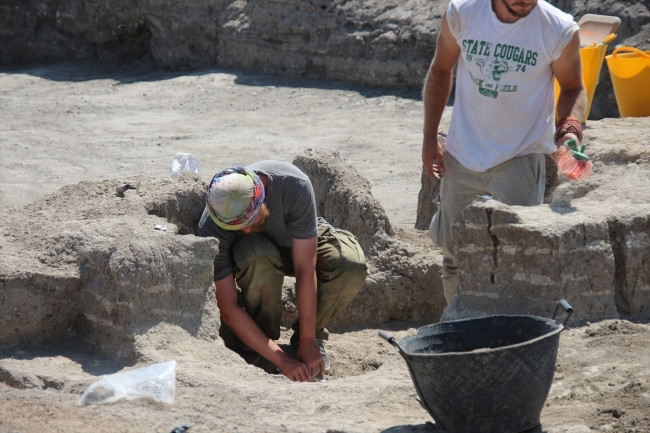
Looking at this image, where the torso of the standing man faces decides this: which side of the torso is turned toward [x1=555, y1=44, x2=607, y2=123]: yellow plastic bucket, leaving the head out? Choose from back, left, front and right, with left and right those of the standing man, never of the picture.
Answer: back

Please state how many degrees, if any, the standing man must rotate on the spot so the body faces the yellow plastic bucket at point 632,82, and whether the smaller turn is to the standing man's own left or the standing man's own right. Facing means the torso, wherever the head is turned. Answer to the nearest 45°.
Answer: approximately 180°

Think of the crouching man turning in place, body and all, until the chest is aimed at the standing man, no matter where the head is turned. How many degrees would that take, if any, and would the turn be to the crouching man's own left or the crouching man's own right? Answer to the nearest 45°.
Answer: approximately 90° to the crouching man's own left

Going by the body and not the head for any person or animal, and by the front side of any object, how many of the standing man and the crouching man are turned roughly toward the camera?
2

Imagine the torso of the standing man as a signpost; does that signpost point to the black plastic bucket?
yes

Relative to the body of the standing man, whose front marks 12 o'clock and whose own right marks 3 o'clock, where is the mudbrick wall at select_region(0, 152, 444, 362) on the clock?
The mudbrick wall is roughly at 2 o'clock from the standing man.

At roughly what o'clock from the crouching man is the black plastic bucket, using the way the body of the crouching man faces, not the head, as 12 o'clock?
The black plastic bucket is roughly at 11 o'clock from the crouching man.

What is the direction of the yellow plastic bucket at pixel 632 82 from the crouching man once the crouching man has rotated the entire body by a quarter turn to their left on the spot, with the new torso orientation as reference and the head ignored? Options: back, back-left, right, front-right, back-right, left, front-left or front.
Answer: front-left

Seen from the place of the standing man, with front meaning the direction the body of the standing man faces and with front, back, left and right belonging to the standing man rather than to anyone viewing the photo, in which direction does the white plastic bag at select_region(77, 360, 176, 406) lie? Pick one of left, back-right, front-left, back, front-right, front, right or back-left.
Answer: front-right

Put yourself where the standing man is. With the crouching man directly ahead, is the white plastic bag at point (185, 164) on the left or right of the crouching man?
right
